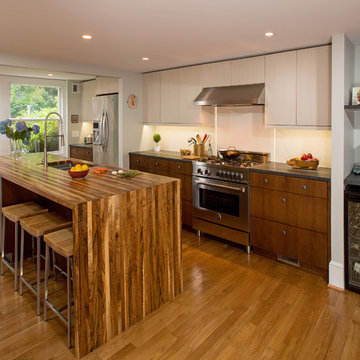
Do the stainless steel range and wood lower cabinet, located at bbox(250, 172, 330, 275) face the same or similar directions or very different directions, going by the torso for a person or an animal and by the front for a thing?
same or similar directions

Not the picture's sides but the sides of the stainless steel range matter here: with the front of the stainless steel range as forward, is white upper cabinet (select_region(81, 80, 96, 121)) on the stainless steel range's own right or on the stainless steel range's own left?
on the stainless steel range's own right

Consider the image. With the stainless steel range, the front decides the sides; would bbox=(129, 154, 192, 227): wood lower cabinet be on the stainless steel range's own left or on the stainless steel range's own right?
on the stainless steel range's own right

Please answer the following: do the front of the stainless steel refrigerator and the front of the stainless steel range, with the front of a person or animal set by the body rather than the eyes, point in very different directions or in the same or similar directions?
same or similar directions

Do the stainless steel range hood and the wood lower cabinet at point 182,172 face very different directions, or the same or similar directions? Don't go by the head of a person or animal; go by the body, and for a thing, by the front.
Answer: same or similar directions

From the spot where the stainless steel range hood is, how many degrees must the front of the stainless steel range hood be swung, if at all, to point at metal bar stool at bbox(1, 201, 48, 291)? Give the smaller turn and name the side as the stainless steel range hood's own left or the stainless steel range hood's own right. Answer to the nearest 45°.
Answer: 0° — it already faces it

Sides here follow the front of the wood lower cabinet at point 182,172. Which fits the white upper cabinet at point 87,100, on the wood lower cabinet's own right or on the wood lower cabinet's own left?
on the wood lower cabinet's own right

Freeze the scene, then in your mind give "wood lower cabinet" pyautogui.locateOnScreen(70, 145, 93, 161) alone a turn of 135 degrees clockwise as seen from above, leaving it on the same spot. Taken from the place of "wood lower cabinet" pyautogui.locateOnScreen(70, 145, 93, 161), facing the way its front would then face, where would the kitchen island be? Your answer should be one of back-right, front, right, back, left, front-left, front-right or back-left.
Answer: back

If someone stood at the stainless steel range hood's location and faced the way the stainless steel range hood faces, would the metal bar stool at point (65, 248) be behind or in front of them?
in front

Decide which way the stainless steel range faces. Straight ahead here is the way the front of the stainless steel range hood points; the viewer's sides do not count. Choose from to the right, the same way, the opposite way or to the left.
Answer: the same way

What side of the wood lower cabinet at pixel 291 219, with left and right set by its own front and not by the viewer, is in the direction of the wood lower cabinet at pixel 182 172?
right

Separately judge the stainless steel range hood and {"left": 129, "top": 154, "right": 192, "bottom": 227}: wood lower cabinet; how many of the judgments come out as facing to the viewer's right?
0

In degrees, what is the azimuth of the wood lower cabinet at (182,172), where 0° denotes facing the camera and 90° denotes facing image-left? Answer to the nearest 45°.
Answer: approximately 45°

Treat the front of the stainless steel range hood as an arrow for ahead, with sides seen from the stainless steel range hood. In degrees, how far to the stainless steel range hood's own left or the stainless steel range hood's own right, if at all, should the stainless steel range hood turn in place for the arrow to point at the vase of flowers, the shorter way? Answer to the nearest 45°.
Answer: approximately 45° to the stainless steel range hood's own right

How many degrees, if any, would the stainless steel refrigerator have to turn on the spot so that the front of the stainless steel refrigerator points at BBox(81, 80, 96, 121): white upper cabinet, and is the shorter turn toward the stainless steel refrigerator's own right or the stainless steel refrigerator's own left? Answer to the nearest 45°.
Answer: approximately 135° to the stainless steel refrigerator's own right

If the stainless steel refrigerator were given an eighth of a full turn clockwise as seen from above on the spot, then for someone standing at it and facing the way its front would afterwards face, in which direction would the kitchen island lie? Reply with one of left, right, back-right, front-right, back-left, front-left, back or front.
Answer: left
